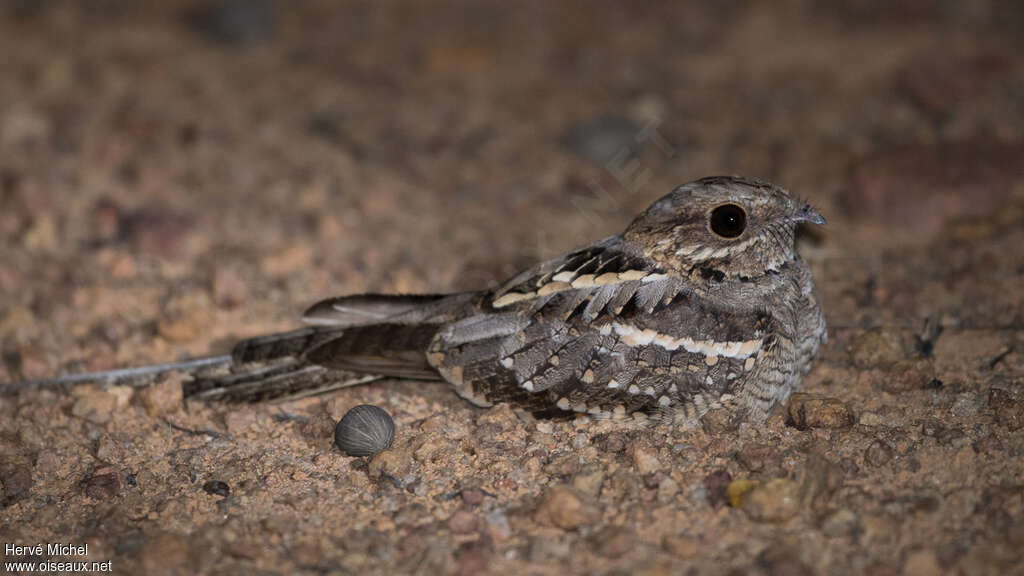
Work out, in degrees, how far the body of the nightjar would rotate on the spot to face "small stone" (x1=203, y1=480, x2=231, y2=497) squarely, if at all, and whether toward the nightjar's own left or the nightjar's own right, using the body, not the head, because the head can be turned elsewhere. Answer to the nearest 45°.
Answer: approximately 180°

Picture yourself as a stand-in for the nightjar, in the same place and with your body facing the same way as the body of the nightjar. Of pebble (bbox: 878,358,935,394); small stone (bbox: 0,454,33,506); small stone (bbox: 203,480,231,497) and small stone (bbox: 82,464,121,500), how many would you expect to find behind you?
3

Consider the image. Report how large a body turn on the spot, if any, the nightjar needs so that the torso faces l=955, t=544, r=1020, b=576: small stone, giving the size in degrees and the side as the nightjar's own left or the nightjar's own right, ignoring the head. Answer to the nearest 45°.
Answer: approximately 45° to the nightjar's own right

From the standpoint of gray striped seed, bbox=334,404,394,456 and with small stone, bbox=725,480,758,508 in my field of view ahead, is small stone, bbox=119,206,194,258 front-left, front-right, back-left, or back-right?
back-left

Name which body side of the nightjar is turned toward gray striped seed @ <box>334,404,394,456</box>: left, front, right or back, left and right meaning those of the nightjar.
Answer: back

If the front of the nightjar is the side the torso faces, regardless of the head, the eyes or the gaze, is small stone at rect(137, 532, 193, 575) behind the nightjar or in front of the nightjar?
behind

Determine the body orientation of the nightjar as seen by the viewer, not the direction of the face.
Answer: to the viewer's right

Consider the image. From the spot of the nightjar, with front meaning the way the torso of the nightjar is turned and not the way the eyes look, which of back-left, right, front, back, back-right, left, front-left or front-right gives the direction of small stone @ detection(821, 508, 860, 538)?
front-right

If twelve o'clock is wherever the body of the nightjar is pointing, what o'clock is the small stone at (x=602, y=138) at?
The small stone is roughly at 9 o'clock from the nightjar.

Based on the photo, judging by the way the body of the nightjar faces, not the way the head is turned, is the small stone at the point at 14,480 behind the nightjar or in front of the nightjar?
behind
